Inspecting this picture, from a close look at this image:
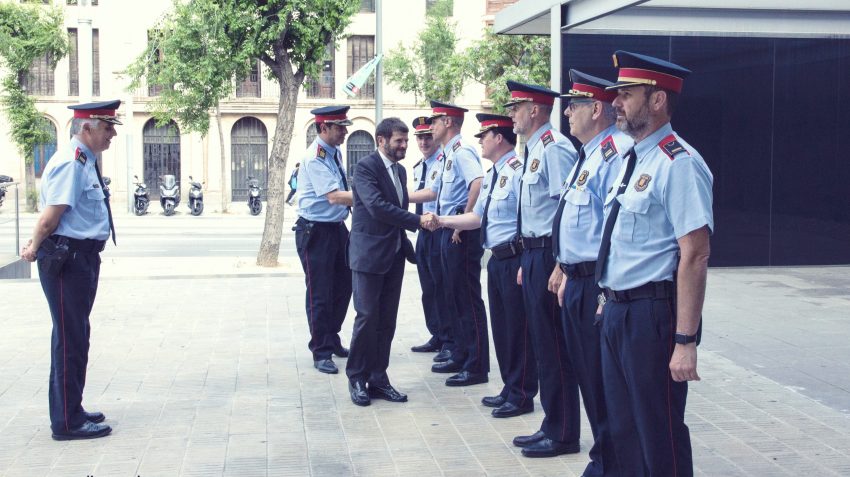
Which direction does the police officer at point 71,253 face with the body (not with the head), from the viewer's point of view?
to the viewer's right

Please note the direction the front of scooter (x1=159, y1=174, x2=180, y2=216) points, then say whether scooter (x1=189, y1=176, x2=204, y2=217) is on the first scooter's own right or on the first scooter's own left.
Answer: on the first scooter's own left

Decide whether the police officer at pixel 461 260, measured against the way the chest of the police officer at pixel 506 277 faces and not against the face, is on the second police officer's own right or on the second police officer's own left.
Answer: on the second police officer's own right

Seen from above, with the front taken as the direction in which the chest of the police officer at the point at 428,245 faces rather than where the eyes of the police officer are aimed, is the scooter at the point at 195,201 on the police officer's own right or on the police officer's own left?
on the police officer's own right

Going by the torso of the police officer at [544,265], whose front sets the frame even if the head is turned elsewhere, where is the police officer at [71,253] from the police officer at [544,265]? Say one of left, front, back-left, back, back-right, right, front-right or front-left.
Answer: front

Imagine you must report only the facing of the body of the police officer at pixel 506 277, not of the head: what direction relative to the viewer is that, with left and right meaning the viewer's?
facing to the left of the viewer

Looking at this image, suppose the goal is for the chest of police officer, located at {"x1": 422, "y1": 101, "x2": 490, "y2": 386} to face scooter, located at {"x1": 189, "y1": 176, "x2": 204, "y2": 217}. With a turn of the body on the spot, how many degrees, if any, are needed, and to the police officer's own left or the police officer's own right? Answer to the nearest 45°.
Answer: approximately 90° to the police officer's own right

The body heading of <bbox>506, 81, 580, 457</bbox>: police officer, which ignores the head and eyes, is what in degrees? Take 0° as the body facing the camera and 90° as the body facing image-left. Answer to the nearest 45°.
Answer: approximately 90°

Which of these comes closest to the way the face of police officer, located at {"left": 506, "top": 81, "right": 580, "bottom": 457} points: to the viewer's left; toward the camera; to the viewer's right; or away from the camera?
to the viewer's left

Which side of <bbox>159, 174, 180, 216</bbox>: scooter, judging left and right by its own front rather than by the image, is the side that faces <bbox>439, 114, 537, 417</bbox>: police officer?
front

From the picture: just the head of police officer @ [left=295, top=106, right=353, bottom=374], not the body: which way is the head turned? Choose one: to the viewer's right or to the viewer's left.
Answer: to the viewer's right

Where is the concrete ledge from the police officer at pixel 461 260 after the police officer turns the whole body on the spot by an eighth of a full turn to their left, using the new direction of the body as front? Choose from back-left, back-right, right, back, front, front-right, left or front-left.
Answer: right

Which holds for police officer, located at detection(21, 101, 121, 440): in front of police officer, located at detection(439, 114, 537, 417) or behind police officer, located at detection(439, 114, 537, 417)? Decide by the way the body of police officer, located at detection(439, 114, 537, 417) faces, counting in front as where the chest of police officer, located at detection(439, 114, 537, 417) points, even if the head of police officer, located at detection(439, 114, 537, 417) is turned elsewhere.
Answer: in front

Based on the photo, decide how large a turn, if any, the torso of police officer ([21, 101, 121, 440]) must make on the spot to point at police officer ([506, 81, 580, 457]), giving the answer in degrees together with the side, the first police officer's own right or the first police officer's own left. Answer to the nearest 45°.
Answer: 0° — they already face them

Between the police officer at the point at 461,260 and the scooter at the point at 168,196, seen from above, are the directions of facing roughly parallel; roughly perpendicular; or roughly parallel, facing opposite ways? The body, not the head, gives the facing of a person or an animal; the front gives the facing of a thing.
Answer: roughly perpendicular

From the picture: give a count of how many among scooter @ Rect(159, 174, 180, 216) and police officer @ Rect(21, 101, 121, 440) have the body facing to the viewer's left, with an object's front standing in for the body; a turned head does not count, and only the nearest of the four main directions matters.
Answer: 0

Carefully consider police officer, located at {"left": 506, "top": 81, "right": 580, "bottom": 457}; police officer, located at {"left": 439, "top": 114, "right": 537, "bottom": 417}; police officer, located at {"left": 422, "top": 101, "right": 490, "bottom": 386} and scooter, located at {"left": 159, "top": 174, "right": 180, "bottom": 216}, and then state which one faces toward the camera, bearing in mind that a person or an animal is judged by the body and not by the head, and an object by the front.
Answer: the scooter

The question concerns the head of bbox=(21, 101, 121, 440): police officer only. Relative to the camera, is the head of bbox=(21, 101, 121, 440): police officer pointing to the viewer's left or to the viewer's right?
to the viewer's right

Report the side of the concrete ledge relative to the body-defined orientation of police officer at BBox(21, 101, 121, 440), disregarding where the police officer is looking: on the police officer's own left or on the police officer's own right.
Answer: on the police officer's own left
